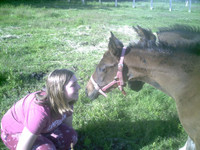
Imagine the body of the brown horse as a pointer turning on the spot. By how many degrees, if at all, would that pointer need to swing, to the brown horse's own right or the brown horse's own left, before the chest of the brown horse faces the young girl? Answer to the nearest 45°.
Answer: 0° — it already faces them

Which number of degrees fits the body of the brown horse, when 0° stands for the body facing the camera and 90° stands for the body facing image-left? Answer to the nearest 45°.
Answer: approximately 90°

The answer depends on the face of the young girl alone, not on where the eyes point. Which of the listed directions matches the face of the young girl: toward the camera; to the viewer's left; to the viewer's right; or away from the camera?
to the viewer's right

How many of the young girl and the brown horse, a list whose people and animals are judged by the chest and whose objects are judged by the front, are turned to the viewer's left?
1

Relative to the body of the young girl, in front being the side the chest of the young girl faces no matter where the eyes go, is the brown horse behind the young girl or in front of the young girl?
in front

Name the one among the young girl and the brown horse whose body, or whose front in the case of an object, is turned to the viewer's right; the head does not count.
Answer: the young girl

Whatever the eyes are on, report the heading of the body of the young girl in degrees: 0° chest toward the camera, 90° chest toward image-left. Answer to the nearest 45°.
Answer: approximately 270°
